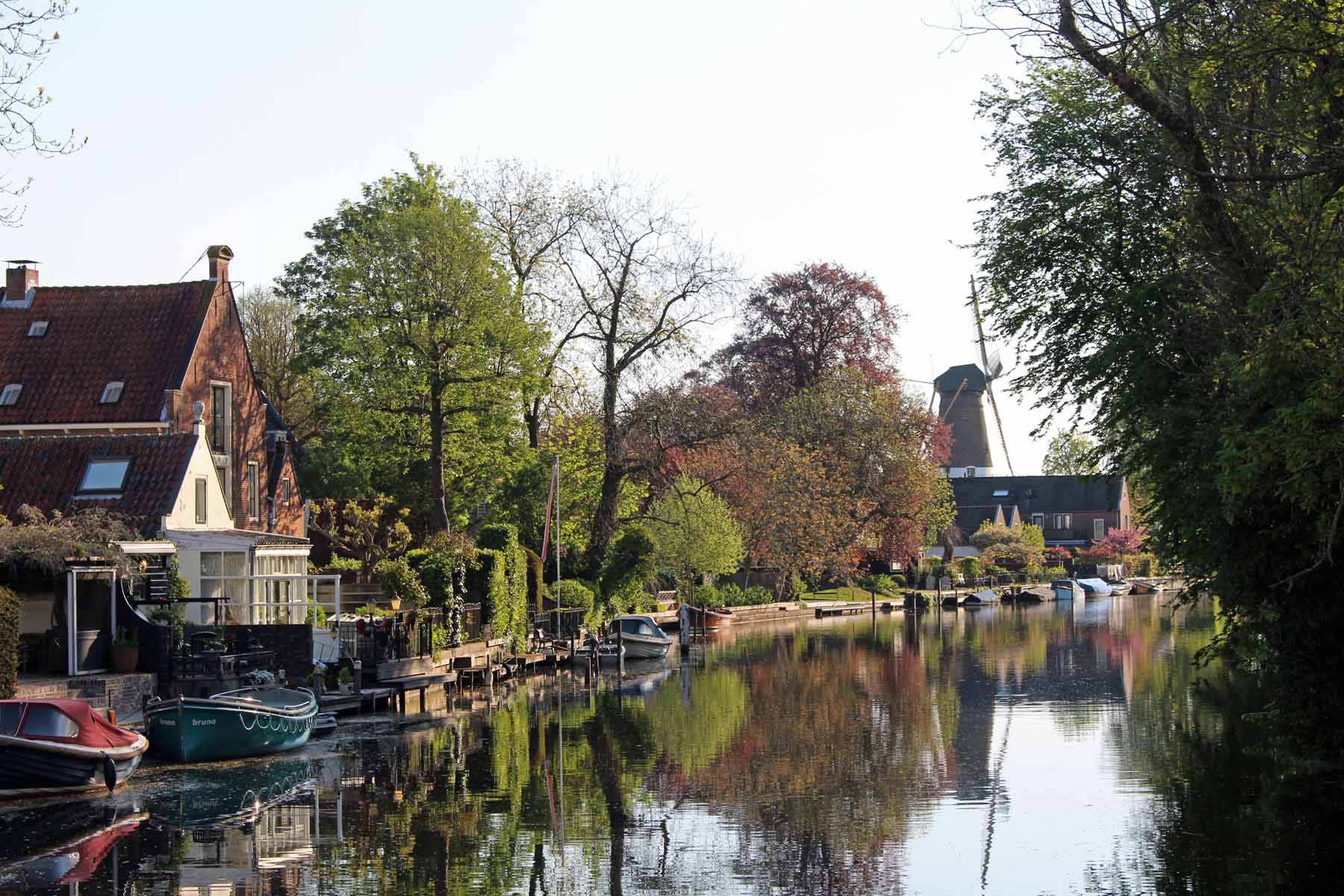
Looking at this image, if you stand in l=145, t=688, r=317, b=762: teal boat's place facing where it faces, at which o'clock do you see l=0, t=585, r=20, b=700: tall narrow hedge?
The tall narrow hedge is roughly at 1 o'clock from the teal boat.

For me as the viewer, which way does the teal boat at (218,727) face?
facing the viewer and to the left of the viewer

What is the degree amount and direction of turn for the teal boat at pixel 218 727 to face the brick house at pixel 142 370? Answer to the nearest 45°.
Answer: approximately 135° to its right

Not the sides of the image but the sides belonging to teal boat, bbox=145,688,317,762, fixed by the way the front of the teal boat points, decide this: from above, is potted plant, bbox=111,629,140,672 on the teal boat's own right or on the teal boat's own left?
on the teal boat's own right

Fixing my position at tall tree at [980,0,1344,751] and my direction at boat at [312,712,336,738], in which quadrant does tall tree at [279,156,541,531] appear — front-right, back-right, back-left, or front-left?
front-right

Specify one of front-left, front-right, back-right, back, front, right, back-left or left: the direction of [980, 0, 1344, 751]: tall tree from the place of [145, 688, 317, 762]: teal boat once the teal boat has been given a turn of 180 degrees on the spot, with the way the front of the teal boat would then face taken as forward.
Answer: right

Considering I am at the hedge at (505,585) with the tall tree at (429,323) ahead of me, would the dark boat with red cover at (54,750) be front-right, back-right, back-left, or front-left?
back-left

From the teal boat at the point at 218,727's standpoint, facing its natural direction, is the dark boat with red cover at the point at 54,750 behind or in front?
in front
